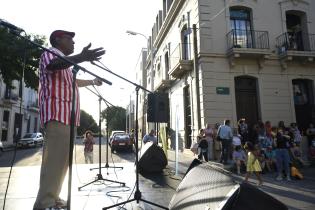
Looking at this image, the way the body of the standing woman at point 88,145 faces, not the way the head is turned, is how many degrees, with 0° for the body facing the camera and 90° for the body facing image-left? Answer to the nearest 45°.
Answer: approximately 0°

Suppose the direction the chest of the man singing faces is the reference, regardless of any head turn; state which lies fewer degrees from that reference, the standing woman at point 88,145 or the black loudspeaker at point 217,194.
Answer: the black loudspeaker

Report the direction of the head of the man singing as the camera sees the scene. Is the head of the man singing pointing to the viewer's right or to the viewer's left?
to the viewer's right

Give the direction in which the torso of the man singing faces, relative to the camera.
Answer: to the viewer's right

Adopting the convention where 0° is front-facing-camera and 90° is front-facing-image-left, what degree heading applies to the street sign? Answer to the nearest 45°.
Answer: approximately 0°
